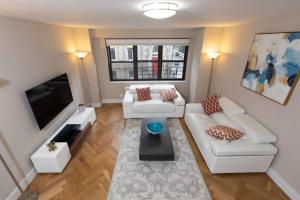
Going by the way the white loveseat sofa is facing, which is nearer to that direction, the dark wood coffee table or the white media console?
the dark wood coffee table

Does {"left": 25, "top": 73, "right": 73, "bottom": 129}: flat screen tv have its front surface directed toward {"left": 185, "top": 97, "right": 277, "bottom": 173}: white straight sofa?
yes

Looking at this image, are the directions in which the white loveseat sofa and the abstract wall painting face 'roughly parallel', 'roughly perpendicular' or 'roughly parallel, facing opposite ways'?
roughly perpendicular

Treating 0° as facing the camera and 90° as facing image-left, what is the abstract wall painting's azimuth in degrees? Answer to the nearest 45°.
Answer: approximately 45°

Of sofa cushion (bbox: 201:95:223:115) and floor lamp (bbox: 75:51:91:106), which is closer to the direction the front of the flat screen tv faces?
the sofa cushion

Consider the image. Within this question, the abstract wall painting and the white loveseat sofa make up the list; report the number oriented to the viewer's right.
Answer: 0

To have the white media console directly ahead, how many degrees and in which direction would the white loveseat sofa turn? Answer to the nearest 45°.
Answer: approximately 45° to its right

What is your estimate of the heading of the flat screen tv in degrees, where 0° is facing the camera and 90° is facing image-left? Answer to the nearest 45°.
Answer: approximately 315°

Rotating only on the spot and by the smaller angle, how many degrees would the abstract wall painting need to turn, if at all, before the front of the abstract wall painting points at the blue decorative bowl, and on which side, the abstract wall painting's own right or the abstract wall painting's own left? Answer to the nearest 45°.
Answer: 0° — it already faces it

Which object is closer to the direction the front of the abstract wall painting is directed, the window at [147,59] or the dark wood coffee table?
the dark wood coffee table

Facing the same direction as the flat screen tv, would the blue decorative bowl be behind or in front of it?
in front

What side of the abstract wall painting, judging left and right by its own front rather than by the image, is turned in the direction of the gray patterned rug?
front

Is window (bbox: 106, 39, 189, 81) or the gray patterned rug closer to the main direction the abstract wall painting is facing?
the gray patterned rug

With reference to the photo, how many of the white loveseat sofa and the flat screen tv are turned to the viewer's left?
0

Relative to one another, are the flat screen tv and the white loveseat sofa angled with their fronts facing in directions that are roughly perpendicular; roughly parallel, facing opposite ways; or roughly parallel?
roughly perpendicular

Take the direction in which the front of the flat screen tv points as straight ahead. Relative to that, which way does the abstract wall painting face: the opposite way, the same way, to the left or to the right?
the opposite way
